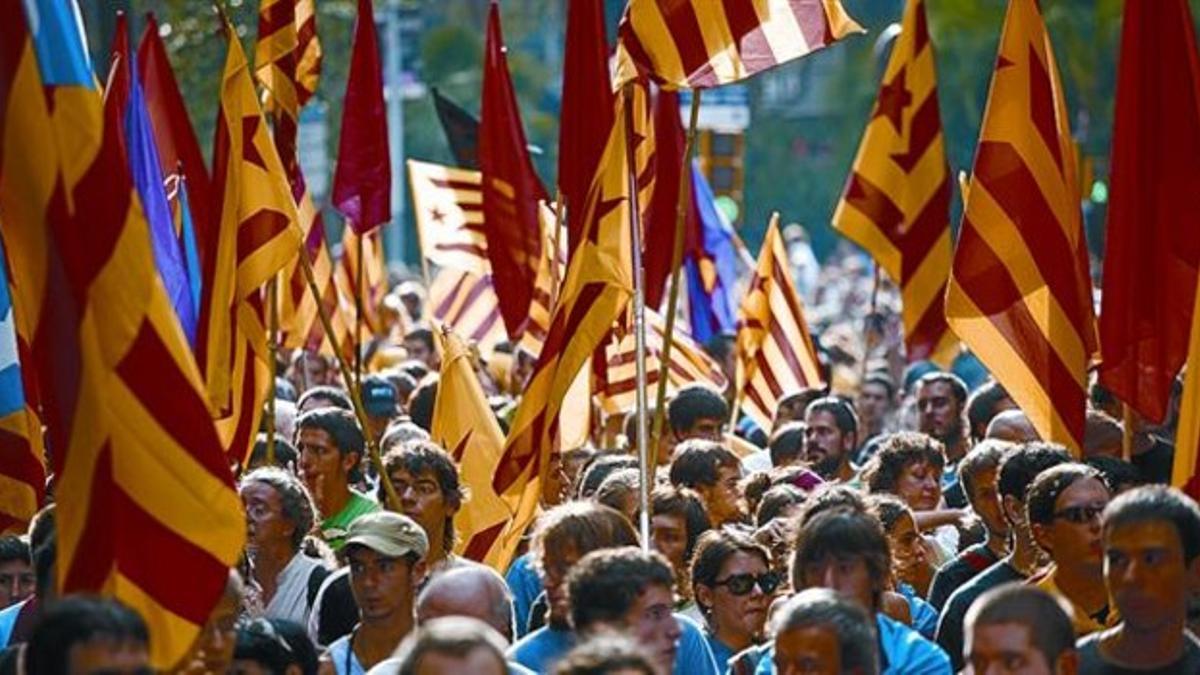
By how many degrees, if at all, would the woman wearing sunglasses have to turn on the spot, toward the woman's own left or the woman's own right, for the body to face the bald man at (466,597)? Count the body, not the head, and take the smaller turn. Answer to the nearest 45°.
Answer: approximately 90° to the woman's own right

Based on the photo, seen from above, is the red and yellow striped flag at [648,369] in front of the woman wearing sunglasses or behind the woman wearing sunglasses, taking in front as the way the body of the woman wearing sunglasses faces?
behind

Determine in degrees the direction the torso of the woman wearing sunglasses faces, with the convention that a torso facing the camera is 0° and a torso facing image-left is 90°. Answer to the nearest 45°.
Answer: approximately 315°

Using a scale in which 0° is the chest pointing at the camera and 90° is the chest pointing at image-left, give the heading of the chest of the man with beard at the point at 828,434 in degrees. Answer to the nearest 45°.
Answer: approximately 45°

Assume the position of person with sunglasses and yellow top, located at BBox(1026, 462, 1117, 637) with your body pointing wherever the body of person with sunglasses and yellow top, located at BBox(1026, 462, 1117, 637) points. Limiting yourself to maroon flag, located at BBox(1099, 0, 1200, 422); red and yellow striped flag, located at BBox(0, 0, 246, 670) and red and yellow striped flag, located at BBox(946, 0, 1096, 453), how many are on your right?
1

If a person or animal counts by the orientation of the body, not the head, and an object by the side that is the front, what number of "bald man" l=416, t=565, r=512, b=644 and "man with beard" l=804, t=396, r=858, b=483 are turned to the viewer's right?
0

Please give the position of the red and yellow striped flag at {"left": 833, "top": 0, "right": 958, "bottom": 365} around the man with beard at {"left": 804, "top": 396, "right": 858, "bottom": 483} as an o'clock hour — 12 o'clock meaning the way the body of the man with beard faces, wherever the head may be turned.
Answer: The red and yellow striped flag is roughly at 5 o'clock from the man with beard.

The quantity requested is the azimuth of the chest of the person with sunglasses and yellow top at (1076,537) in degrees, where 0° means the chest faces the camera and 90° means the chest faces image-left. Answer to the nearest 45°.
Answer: approximately 315°
